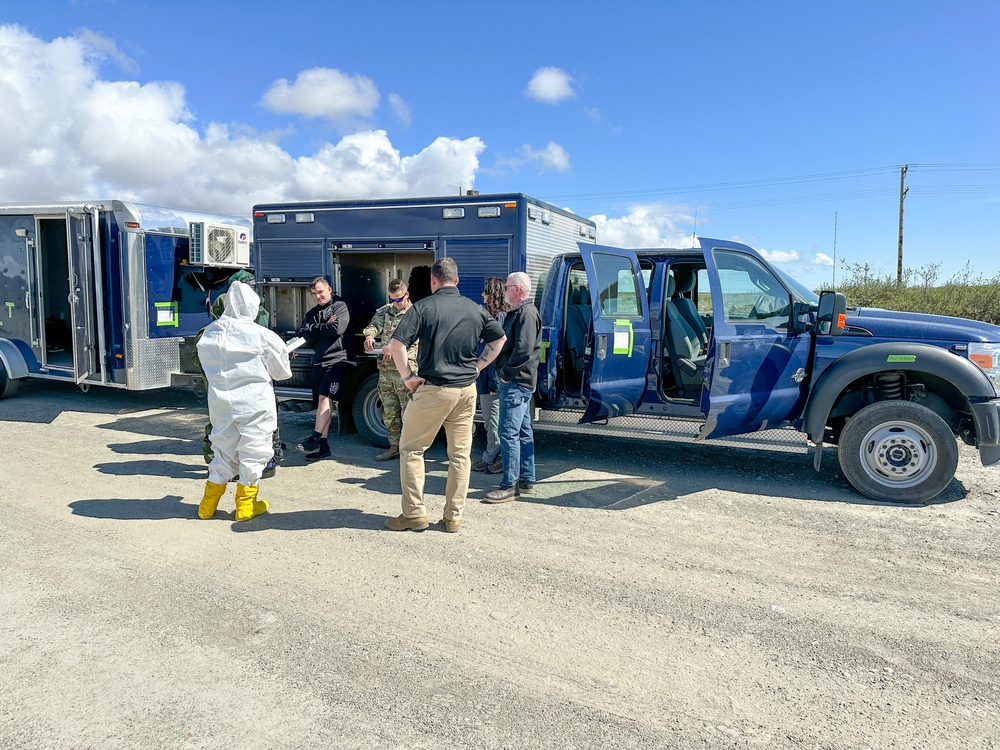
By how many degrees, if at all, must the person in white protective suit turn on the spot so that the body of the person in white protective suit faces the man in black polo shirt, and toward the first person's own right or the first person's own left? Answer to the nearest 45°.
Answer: approximately 90° to the first person's own right

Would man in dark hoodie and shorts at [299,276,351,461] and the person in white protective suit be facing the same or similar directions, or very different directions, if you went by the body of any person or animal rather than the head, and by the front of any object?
very different directions

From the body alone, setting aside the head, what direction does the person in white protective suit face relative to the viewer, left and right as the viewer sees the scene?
facing away from the viewer and to the right of the viewer

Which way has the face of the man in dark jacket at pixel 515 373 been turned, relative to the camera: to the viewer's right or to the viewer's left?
to the viewer's left

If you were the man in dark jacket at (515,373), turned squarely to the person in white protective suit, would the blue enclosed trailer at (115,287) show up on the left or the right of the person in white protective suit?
right

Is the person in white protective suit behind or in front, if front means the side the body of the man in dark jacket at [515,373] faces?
in front

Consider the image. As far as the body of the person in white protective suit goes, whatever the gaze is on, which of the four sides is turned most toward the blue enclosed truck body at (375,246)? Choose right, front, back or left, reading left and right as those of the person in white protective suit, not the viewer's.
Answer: front

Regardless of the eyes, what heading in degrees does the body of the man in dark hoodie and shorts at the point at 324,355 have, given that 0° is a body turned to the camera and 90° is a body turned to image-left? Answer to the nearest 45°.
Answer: approximately 45°

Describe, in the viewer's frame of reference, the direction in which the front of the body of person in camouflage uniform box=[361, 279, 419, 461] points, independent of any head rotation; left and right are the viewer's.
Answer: facing the viewer and to the left of the viewer

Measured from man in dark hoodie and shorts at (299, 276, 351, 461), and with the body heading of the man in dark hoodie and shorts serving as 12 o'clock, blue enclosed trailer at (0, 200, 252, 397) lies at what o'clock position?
The blue enclosed trailer is roughly at 3 o'clock from the man in dark hoodie and shorts.

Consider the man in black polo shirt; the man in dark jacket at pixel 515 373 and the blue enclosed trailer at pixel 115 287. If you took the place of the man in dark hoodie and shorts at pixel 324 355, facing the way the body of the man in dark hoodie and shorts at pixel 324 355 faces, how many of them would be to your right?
1

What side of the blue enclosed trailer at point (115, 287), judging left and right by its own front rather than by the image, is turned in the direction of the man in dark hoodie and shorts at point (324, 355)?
front

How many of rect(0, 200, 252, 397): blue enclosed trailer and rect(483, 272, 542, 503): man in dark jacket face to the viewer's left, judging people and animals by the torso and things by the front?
1

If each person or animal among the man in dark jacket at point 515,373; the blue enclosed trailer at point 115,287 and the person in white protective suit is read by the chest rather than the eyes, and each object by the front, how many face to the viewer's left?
1

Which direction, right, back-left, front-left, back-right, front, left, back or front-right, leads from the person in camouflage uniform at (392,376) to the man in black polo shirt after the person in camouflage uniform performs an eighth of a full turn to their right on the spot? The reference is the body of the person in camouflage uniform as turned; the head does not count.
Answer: left

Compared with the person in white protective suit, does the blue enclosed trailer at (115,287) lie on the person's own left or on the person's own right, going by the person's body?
on the person's own left

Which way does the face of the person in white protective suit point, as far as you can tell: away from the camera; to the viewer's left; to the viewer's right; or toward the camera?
away from the camera

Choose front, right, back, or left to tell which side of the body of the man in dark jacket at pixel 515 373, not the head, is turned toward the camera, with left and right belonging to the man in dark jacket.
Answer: left
